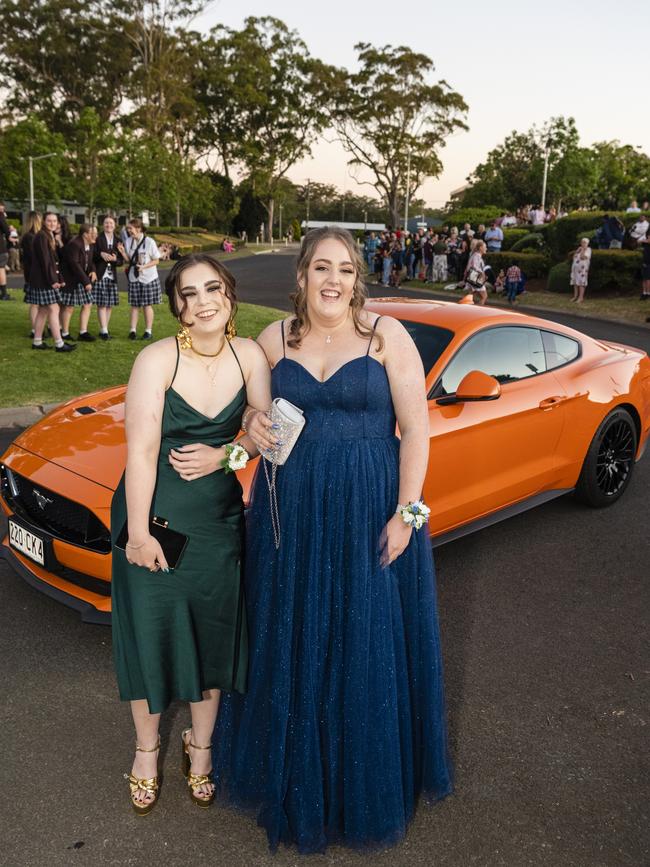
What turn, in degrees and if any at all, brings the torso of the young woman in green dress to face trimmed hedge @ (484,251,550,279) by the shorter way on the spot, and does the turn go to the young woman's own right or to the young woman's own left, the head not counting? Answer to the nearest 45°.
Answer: approximately 135° to the young woman's own left

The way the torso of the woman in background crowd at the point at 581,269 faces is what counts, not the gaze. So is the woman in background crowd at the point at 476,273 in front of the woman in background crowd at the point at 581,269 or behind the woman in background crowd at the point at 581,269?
in front

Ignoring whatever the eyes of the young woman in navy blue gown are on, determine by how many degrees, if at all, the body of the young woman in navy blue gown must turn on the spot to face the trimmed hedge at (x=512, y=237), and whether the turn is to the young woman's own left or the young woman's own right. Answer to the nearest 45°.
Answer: approximately 180°

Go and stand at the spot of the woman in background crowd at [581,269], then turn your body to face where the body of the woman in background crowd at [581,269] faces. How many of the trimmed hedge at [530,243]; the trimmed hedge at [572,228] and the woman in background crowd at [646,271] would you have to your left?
1

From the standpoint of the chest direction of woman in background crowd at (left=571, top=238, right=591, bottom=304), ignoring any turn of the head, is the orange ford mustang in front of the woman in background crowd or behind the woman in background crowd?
in front

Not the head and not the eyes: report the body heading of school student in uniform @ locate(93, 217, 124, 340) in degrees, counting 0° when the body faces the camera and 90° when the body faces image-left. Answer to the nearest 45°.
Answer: approximately 0°

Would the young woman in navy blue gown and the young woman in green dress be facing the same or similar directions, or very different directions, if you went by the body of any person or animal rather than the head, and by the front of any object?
same or similar directions

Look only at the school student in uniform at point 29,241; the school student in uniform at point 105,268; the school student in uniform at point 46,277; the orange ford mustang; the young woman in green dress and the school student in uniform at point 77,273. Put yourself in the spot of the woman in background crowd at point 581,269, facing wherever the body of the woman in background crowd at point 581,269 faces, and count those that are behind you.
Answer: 0

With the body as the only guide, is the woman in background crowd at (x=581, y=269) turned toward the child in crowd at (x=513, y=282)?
no

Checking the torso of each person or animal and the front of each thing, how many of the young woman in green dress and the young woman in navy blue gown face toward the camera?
2

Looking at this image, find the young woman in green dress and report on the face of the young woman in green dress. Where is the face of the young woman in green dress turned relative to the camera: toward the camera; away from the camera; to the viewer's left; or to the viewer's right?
toward the camera

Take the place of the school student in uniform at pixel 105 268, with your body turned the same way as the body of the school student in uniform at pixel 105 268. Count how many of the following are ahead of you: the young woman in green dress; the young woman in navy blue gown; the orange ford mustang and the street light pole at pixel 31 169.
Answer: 3

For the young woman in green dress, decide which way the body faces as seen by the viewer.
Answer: toward the camera

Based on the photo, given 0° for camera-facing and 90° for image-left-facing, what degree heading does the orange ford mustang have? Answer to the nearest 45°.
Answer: approximately 45°

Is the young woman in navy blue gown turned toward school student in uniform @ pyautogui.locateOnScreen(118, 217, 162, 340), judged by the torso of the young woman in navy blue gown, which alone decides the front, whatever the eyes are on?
no

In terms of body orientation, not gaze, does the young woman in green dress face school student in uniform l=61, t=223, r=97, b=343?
no

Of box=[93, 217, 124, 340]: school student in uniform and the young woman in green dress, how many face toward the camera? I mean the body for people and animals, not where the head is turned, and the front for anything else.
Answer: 2

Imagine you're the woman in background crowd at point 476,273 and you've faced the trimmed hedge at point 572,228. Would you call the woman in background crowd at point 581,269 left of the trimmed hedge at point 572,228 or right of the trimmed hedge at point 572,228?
right
